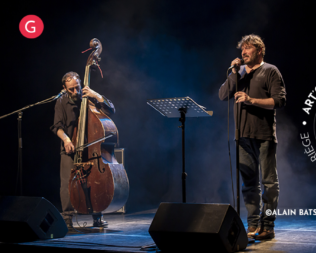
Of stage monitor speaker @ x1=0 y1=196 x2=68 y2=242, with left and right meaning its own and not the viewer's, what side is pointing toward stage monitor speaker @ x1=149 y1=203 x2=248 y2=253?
right

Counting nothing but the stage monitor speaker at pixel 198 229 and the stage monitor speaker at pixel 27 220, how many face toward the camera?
0

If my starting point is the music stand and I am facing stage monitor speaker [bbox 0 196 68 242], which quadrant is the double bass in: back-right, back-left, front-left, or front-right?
front-right

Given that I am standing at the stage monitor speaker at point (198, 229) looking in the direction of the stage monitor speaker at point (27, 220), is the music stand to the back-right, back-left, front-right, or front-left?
front-right

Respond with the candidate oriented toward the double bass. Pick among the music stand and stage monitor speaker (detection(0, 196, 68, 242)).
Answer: the stage monitor speaker

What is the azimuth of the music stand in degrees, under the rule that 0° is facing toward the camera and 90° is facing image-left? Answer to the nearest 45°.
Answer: approximately 225°

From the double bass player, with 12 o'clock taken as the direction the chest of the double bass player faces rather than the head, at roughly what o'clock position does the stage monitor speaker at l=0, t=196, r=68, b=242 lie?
The stage monitor speaker is roughly at 2 o'clock from the double bass player.

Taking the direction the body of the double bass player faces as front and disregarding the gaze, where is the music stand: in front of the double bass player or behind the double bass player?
in front

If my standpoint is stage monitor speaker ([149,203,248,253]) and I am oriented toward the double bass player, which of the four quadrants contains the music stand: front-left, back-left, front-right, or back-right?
front-right

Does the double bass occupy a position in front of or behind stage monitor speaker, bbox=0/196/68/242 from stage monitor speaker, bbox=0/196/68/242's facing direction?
in front

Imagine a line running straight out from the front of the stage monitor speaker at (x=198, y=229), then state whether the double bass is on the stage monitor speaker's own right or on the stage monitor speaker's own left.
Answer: on the stage monitor speaker's own left

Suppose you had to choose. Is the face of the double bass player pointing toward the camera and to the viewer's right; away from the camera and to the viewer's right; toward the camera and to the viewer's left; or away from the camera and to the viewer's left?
toward the camera and to the viewer's right

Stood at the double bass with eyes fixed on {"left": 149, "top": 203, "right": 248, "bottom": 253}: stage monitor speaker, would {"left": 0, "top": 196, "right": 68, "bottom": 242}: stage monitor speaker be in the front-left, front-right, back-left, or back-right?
front-right

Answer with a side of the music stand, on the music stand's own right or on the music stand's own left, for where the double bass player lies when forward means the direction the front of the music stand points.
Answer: on the music stand's own left

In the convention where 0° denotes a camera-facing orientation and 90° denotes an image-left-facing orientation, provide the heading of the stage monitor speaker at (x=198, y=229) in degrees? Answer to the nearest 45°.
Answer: approximately 225°

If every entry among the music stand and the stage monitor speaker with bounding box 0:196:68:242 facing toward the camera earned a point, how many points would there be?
0

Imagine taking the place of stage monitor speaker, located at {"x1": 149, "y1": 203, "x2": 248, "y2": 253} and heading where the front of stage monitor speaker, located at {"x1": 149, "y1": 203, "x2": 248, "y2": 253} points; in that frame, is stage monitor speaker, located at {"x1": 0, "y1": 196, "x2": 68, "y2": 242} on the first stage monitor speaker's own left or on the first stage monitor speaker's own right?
on the first stage monitor speaker's own left
